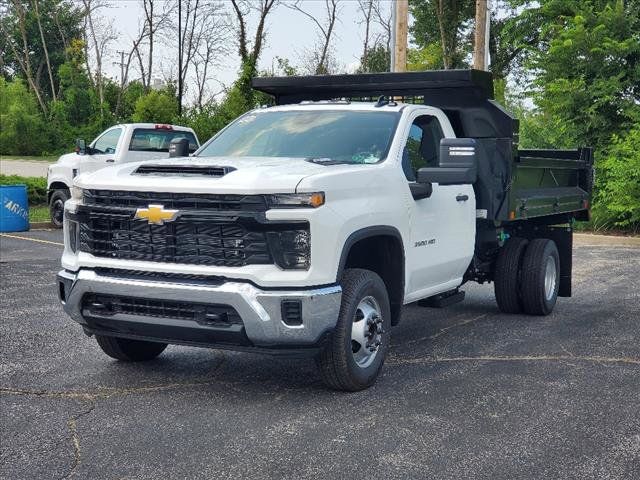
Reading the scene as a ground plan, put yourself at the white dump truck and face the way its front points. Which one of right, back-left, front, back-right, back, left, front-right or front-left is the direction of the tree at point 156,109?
back-right

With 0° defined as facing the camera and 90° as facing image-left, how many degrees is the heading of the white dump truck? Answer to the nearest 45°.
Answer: approximately 45°

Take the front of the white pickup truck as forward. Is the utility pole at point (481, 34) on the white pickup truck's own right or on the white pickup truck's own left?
on the white pickup truck's own right

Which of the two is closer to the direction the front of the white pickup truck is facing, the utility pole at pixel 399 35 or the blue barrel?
the blue barrel

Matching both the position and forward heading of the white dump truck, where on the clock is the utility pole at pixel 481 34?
The utility pole is roughly at 5 o'clock from the white dump truck.

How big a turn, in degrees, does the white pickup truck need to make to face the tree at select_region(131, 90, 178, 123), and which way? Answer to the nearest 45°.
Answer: approximately 45° to its right

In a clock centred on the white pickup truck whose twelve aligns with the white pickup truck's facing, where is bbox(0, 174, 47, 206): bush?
The bush is roughly at 1 o'clock from the white pickup truck.

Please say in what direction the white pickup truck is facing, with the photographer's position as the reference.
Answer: facing away from the viewer and to the left of the viewer
